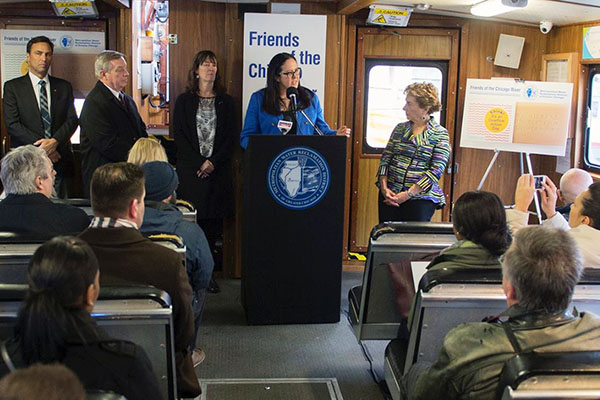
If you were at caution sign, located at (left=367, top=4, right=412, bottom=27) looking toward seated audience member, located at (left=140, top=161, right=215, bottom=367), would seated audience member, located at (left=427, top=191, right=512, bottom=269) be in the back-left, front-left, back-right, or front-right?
front-left

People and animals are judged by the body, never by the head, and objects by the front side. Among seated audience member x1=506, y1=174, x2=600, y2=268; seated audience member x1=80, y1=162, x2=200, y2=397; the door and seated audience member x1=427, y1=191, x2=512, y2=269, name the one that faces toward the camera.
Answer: the door

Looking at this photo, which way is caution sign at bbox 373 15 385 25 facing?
toward the camera

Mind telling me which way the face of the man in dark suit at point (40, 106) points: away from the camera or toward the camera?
toward the camera

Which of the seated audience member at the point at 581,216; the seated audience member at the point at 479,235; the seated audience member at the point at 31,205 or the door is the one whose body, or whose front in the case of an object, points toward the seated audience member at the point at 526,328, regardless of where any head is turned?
the door

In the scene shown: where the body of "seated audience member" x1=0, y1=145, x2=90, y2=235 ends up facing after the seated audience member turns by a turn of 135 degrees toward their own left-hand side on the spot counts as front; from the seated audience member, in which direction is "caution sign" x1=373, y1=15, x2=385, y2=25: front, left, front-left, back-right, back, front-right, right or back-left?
back-right

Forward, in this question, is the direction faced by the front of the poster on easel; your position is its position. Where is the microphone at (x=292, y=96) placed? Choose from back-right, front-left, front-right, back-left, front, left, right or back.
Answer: front-right

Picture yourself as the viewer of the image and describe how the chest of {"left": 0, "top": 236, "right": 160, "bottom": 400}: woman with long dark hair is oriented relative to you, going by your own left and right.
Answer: facing away from the viewer and to the right of the viewer

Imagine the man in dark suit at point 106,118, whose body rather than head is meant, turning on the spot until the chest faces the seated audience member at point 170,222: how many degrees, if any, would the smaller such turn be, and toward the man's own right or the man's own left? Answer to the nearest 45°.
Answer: approximately 45° to the man's own right

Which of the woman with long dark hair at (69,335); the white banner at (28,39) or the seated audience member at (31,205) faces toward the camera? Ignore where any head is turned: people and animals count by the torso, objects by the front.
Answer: the white banner

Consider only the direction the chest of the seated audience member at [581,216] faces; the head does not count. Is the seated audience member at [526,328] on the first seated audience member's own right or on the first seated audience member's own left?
on the first seated audience member's own left

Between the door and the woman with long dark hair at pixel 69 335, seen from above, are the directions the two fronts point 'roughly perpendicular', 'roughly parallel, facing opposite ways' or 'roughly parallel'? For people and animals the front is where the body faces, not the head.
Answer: roughly parallel, facing opposite ways

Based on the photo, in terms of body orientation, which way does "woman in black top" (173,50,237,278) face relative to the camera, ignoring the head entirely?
toward the camera

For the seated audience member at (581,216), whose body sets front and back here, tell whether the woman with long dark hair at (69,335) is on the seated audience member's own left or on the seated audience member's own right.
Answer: on the seated audience member's own left

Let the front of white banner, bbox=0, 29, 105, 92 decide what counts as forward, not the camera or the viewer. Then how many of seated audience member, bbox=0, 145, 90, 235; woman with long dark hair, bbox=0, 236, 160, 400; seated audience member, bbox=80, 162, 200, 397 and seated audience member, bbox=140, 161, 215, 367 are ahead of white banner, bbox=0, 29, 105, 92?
4

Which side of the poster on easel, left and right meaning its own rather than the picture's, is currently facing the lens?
front

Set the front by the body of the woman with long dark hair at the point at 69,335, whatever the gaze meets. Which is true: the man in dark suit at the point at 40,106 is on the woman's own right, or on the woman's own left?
on the woman's own left

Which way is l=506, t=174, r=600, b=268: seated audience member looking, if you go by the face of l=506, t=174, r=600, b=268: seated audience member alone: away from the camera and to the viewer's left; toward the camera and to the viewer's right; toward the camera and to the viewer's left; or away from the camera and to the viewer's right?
away from the camera and to the viewer's left

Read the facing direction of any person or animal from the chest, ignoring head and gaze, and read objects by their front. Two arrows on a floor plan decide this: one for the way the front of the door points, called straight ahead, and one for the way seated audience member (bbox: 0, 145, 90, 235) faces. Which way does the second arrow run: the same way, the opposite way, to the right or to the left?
the opposite way

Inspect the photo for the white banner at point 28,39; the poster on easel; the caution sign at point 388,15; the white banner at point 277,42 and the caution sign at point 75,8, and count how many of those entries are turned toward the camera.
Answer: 5
